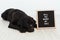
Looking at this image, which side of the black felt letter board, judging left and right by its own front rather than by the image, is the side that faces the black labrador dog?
right

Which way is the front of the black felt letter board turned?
toward the camera
